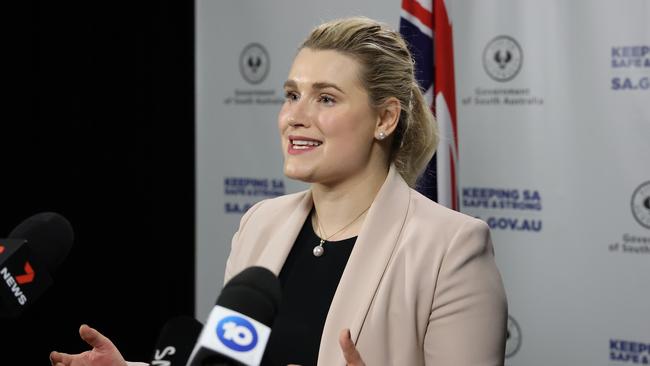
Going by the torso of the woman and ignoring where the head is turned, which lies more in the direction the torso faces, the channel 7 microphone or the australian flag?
the channel 7 microphone

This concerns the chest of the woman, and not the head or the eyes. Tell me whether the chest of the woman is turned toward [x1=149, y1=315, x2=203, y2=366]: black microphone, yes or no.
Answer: yes

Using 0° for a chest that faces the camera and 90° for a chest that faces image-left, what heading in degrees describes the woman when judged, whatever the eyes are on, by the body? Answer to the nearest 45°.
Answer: approximately 45°

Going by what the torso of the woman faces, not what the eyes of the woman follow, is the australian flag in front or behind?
behind

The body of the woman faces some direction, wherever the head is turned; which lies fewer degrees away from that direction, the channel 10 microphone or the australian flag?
the channel 10 microphone

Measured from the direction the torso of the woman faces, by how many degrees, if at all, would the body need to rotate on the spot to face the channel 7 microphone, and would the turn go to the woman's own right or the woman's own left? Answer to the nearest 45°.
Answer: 0° — they already face it

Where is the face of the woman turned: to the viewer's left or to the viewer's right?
to the viewer's left
